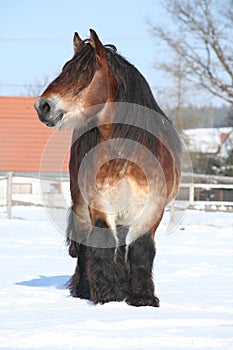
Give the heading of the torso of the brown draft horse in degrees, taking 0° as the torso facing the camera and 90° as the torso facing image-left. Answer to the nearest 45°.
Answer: approximately 0°
